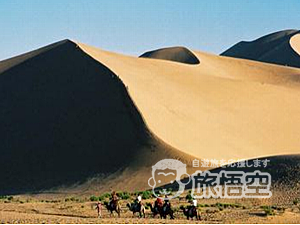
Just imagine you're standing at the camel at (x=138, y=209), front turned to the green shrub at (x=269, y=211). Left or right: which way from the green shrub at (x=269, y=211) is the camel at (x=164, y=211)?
right

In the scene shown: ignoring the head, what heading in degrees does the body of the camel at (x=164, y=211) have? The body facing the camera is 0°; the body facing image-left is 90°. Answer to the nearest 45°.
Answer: approximately 90°

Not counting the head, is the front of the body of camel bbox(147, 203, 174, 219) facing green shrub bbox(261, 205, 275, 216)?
no

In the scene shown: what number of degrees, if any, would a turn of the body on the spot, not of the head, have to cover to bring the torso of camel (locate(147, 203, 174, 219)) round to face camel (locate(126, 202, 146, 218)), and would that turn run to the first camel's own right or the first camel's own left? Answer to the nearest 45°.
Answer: approximately 45° to the first camel's own right

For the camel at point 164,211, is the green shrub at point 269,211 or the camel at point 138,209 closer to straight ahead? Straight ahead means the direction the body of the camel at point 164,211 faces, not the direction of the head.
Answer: the camel
